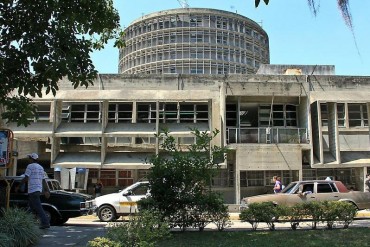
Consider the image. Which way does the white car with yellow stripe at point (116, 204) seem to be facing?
to the viewer's left

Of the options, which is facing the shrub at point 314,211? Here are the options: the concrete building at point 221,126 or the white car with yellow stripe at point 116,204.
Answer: the concrete building

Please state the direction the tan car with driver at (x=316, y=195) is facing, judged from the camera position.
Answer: facing to the left of the viewer

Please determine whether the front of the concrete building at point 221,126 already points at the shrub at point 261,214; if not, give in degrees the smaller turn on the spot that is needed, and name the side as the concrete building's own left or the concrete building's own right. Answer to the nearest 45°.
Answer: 0° — it already faces it

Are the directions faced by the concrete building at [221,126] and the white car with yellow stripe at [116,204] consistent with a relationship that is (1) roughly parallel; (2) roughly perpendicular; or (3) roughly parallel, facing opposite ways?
roughly perpendicular

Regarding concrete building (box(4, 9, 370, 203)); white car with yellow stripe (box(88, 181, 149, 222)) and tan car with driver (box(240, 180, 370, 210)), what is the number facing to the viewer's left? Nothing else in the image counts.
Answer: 2

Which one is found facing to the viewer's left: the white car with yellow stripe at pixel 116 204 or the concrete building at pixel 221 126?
the white car with yellow stripe

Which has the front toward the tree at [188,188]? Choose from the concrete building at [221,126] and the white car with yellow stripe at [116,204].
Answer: the concrete building

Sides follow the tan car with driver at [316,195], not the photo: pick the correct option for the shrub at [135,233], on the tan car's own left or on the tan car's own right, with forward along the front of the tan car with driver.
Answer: on the tan car's own left

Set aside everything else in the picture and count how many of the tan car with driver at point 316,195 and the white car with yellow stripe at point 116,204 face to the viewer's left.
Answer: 2

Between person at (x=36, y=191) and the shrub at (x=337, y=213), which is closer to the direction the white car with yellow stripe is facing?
the person
